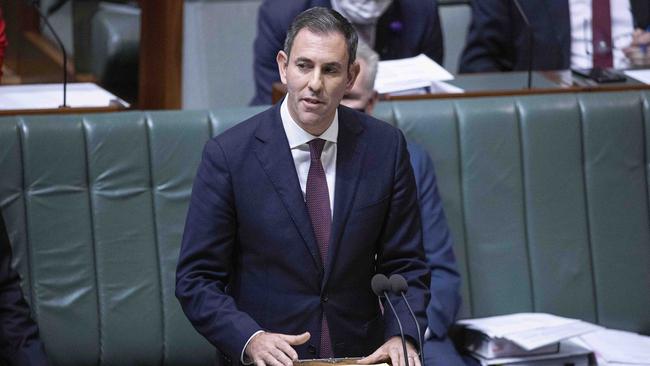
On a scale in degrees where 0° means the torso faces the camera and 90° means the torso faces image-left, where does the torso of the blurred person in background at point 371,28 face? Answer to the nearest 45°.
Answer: approximately 0°

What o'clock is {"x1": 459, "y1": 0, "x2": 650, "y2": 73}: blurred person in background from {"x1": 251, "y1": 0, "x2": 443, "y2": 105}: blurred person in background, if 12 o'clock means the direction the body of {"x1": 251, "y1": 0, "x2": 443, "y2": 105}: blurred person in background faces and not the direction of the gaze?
{"x1": 459, "y1": 0, "x2": 650, "y2": 73}: blurred person in background is roughly at 8 o'clock from {"x1": 251, "y1": 0, "x2": 443, "y2": 105}: blurred person in background.

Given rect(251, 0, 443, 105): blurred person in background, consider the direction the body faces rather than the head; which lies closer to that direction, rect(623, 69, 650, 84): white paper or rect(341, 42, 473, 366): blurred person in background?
the blurred person in background

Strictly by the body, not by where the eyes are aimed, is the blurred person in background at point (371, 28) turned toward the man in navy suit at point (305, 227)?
yes

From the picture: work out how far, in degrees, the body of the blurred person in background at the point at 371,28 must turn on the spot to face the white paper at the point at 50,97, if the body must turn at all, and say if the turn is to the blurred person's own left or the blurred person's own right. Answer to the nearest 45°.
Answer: approximately 45° to the blurred person's own right

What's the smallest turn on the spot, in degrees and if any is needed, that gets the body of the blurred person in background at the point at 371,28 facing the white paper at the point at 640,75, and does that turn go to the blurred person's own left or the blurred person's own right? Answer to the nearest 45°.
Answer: approximately 90° to the blurred person's own left

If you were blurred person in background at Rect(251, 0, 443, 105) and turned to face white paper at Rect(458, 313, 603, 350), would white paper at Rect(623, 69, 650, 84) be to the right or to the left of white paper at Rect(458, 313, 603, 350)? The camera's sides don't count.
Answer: left

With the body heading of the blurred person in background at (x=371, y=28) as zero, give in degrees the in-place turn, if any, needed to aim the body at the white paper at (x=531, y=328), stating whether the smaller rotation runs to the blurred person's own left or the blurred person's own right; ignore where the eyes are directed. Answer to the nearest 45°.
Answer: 0° — they already face it
